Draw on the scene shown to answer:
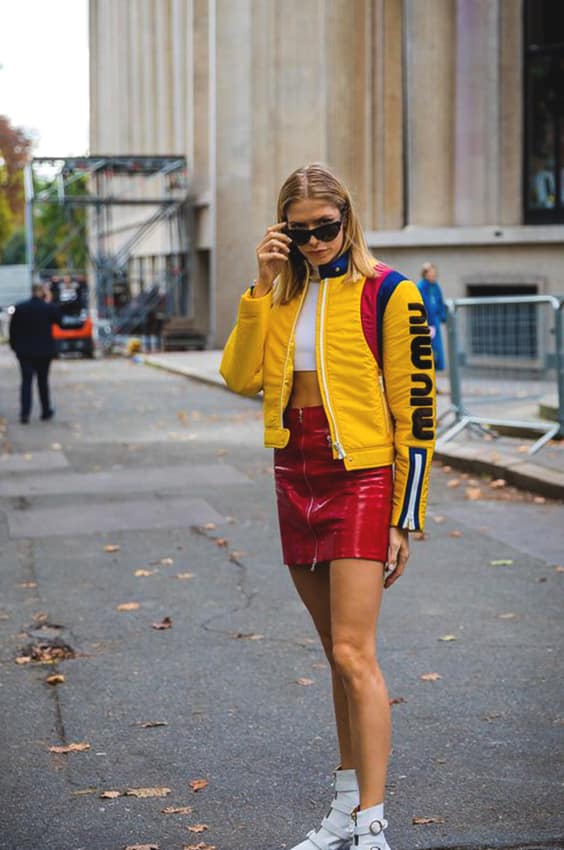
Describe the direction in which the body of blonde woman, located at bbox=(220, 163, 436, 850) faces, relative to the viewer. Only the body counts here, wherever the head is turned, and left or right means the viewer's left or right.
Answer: facing the viewer and to the left of the viewer

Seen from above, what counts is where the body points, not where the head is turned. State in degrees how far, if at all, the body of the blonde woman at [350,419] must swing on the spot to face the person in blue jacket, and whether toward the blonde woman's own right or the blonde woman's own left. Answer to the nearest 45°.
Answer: approximately 135° to the blonde woman's own right

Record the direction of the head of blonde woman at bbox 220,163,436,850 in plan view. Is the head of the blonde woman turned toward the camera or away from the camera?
toward the camera

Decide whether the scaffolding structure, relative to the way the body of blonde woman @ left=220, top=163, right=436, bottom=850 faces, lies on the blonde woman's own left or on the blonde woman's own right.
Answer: on the blonde woman's own right

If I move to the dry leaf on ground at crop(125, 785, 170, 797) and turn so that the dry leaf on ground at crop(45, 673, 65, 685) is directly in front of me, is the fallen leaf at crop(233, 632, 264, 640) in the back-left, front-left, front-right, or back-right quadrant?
front-right
